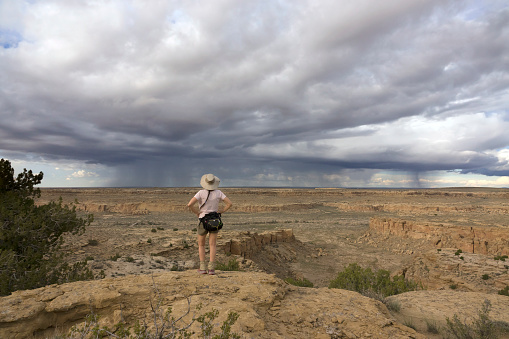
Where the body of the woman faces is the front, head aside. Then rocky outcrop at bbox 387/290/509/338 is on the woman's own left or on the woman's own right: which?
on the woman's own right

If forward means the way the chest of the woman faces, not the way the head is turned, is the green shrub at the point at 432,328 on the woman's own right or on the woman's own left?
on the woman's own right

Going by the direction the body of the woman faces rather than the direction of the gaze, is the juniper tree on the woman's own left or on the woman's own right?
on the woman's own left

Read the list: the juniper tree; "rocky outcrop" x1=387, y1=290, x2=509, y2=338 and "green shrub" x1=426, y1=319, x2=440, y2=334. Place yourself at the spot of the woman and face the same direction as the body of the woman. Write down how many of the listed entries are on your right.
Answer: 2

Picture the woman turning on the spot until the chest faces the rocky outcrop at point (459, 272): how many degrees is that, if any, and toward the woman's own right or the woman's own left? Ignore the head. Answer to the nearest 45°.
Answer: approximately 45° to the woman's own right

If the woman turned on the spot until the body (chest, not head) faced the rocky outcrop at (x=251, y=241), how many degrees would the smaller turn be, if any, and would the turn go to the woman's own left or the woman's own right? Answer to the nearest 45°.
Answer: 0° — they already face it

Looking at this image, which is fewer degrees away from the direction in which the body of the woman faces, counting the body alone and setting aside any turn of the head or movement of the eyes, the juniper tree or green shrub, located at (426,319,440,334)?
the juniper tree

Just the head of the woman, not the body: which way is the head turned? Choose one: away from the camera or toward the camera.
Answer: away from the camera

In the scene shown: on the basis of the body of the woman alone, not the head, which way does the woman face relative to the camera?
away from the camera
